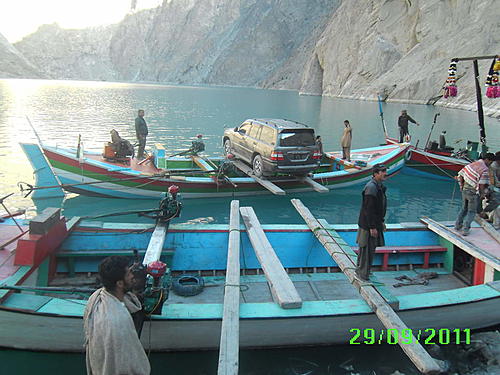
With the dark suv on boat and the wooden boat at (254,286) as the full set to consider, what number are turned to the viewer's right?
1

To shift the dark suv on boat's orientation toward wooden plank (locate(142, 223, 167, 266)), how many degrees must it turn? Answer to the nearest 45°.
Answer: approximately 135° to its left

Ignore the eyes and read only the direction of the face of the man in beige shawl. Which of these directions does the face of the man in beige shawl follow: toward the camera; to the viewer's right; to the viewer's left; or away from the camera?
to the viewer's right

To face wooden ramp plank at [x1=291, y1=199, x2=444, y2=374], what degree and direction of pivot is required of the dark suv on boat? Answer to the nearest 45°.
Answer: approximately 135° to its left

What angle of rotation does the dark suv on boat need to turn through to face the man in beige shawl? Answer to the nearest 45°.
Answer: approximately 135° to its left

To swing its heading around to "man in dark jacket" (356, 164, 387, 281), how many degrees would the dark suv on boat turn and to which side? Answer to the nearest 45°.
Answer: approximately 135° to its left

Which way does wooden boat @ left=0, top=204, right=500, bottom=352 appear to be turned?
to the viewer's right

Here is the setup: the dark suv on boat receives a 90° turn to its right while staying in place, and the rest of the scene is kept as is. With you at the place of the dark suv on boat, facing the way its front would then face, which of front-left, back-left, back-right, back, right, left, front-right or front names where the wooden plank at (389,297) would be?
back-right

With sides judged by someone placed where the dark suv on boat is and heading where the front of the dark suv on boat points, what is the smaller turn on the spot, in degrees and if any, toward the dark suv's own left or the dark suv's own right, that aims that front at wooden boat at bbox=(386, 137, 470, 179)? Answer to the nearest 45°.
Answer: approximately 90° to the dark suv's own right
